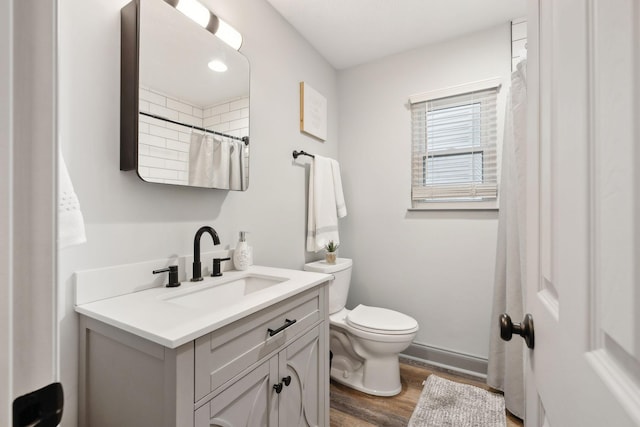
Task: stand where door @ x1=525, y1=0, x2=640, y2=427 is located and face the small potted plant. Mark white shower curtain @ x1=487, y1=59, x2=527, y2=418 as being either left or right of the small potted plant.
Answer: right

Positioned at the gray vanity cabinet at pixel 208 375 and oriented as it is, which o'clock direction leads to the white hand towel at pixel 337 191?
The white hand towel is roughly at 9 o'clock from the gray vanity cabinet.

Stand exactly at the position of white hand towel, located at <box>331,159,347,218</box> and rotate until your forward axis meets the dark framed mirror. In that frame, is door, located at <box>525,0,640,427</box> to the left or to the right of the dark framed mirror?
left

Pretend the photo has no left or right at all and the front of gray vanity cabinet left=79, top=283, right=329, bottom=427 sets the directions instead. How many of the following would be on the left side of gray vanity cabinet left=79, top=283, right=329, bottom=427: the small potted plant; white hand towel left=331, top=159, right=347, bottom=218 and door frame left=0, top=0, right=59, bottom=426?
2

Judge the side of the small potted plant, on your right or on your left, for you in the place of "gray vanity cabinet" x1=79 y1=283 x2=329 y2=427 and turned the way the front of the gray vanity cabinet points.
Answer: on your left

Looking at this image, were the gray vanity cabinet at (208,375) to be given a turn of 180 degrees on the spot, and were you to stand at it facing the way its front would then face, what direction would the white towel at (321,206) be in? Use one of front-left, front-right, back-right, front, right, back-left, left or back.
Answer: right
